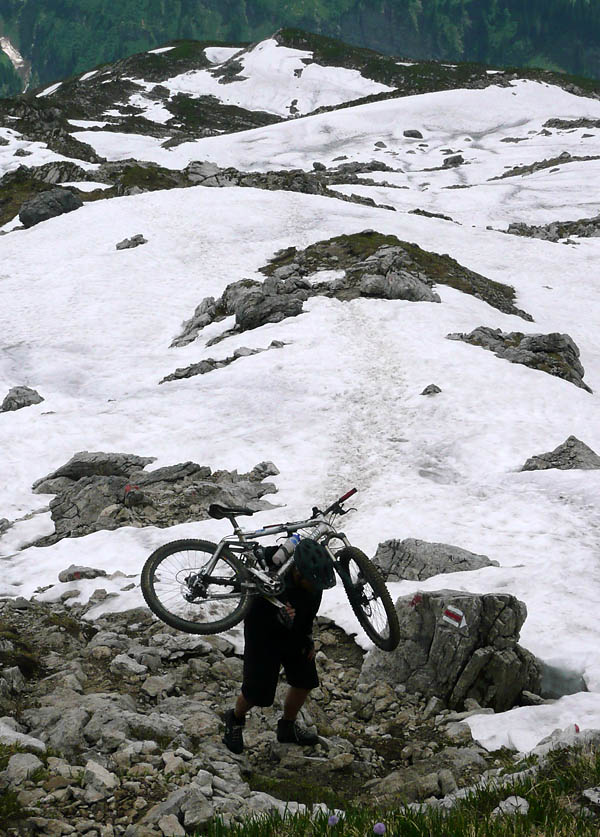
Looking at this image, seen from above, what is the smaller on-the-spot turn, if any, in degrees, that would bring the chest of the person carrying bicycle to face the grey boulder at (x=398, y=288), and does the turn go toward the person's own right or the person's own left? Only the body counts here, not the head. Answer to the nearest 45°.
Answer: approximately 135° to the person's own left

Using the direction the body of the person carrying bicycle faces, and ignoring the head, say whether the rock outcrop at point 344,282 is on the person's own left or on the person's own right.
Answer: on the person's own left

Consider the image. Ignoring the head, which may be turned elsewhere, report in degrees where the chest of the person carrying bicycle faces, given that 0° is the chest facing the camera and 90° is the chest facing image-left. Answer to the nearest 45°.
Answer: approximately 315°

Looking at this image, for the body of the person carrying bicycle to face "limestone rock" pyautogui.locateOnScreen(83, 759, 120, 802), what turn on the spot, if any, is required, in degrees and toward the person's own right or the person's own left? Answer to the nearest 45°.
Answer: approximately 90° to the person's own right

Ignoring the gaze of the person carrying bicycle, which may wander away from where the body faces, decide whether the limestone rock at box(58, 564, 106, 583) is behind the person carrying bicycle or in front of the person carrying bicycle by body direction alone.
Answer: behind

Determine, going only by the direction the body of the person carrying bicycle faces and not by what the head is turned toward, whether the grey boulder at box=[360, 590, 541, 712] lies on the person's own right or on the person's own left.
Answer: on the person's own left

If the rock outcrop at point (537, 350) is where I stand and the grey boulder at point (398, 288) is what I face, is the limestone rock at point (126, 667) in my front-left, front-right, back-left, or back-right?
back-left

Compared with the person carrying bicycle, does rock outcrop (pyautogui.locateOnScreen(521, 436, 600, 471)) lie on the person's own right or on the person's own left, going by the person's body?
on the person's own left

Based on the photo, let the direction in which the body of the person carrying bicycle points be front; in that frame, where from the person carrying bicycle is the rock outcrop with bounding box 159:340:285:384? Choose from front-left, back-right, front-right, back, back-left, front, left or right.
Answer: back-left
